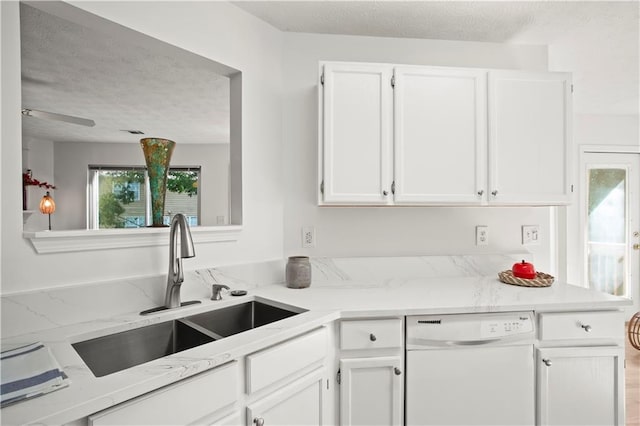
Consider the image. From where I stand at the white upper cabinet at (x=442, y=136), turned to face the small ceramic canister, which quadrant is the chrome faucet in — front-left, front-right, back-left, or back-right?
front-left

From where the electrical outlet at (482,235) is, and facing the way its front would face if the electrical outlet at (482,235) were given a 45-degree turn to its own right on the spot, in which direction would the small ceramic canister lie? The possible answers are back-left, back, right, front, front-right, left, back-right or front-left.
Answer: front

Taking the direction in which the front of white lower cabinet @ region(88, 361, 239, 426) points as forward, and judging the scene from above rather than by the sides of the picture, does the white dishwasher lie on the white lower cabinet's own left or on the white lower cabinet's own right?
on the white lower cabinet's own left

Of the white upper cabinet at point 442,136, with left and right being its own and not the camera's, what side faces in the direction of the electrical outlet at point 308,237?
right

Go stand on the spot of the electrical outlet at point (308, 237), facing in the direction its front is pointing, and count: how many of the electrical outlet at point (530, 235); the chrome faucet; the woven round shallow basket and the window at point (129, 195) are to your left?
2

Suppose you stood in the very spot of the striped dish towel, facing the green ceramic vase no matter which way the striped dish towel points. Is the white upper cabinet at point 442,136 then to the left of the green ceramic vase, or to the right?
right

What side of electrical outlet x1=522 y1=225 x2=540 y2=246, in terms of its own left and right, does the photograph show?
front

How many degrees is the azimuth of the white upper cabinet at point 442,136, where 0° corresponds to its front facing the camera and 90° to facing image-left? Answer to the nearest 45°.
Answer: approximately 0°

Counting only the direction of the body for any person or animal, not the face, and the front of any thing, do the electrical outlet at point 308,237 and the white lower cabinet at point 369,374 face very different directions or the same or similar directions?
same or similar directions

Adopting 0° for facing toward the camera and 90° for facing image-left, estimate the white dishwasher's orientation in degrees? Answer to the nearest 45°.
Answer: approximately 0°

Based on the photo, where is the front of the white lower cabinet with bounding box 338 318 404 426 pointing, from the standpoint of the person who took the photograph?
facing the viewer

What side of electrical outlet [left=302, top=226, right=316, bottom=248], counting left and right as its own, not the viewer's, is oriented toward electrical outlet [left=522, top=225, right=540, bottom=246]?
left
